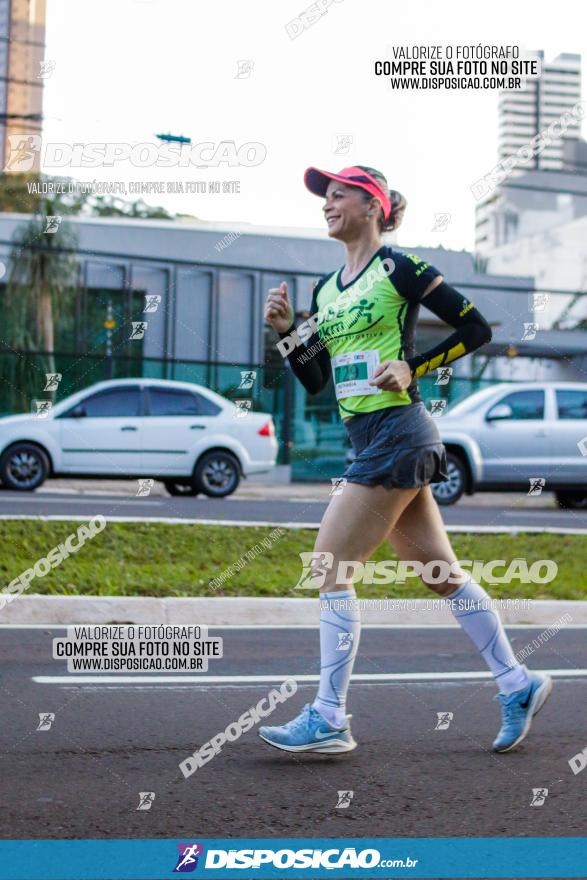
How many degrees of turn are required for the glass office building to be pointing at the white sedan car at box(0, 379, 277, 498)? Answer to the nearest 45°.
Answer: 0° — it already faces it

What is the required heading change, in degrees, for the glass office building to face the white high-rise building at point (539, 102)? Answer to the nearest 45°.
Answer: approximately 135° to its left

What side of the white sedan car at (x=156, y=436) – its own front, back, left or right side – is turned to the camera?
left

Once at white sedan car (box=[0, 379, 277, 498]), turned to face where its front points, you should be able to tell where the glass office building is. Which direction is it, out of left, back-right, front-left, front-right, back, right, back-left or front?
right

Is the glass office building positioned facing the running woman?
yes

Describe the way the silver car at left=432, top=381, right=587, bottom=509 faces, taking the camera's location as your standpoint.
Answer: facing to the left of the viewer

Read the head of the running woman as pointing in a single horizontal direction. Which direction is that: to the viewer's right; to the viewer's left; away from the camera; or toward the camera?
to the viewer's left

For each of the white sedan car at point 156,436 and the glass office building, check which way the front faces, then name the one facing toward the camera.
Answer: the glass office building

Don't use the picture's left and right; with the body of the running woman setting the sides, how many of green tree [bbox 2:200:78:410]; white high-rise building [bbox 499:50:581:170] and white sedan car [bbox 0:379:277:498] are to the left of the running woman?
0

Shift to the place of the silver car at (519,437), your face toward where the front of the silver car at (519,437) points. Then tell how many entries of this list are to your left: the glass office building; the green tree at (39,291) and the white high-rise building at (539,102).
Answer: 0

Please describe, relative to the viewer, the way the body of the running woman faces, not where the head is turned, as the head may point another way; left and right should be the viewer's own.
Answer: facing the viewer and to the left of the viewer

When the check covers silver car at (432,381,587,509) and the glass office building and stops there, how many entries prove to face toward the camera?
1

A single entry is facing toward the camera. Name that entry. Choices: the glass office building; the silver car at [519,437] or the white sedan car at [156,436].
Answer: the glass office building

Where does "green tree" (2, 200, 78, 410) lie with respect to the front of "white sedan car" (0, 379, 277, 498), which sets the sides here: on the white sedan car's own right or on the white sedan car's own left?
on the white sedan car's own right

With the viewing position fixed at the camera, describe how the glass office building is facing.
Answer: facing the viewer

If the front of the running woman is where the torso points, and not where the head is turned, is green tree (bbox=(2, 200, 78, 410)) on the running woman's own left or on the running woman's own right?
on the running woman's own right

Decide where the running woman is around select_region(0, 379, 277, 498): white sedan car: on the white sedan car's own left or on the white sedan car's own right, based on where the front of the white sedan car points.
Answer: on the white sedan car's own left

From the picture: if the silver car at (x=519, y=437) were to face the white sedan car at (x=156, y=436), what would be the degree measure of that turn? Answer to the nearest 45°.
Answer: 0° — it already faces it
